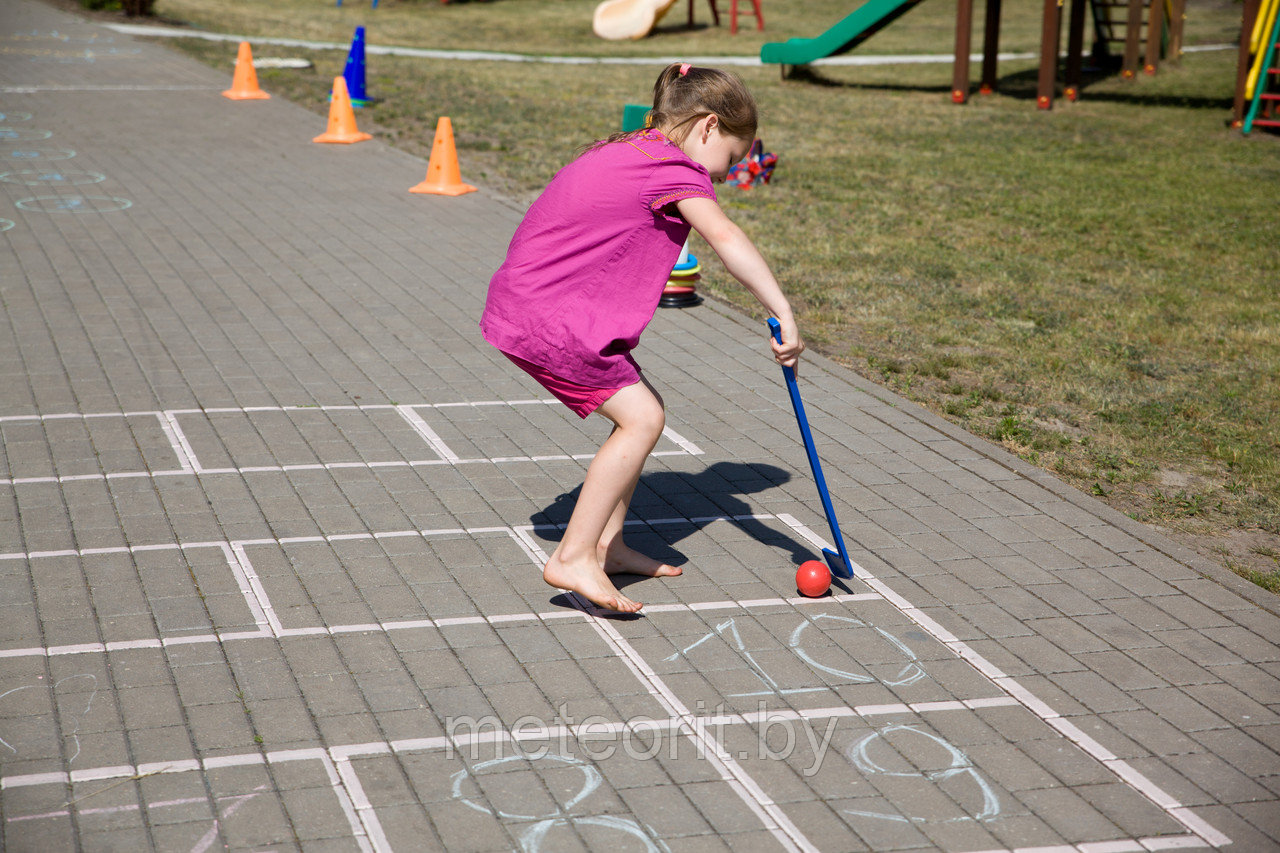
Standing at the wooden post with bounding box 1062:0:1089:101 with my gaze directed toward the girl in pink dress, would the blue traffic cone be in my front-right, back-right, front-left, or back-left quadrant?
front-right

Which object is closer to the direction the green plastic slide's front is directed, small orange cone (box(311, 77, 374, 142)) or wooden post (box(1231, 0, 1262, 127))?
the small orange cone

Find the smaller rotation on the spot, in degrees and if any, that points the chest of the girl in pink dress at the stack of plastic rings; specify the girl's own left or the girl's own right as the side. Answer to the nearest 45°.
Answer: approximately 90° to the girl's own left

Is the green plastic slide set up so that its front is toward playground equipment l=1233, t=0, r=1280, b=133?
no

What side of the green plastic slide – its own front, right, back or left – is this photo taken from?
left

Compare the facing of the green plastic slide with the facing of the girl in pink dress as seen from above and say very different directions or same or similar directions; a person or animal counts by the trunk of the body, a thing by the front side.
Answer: very different directions

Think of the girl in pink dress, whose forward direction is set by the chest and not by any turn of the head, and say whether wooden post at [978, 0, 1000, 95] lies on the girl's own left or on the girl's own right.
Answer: on the girl's own left

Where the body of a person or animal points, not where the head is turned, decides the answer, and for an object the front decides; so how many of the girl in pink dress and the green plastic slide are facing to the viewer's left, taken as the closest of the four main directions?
1

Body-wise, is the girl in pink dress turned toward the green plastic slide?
no

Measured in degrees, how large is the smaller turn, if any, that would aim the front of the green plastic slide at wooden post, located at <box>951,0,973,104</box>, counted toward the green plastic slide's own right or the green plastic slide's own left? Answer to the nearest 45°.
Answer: approximately 135° to the green plastic slide's own left

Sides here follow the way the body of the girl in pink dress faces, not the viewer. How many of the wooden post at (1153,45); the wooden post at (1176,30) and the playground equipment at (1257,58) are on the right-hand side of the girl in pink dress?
0

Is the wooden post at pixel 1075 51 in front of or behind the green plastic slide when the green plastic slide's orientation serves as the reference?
behind

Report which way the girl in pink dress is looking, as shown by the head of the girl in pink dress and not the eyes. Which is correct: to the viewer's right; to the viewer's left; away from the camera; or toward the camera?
to the viewer's right

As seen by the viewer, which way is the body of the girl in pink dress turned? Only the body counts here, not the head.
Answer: to the viewer's right
